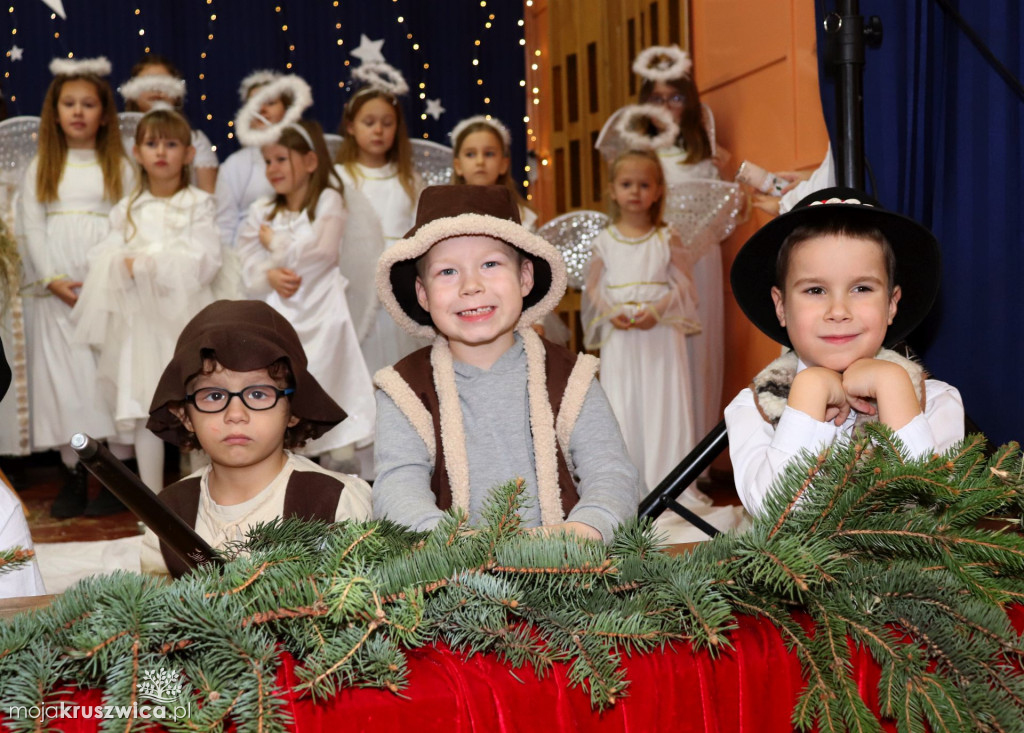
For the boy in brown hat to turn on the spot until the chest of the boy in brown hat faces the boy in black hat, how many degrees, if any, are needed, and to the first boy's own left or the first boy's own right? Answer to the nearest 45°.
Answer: approximately 90° to the first boy's own left

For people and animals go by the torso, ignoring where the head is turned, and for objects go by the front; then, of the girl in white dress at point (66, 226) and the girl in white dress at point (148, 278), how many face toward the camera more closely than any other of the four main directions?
2

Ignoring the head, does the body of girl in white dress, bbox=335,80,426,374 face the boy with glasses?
yes

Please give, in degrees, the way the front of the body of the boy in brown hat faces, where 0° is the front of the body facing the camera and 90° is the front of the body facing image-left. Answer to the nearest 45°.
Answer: approximately 0°

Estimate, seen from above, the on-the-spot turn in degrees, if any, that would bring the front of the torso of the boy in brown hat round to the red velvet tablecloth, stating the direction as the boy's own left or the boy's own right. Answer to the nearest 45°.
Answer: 0° — they already face it
